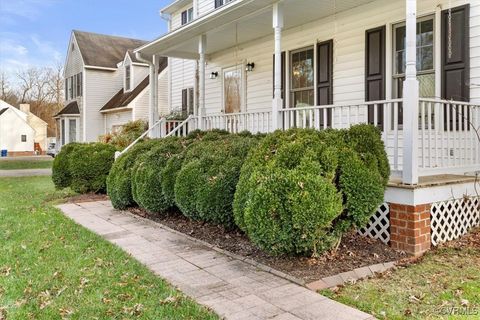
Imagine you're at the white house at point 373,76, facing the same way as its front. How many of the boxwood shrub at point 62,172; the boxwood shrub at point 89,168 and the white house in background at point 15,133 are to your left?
0

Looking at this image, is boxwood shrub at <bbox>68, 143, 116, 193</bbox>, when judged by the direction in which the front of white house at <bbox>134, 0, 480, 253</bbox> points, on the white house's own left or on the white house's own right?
on the white house's own right

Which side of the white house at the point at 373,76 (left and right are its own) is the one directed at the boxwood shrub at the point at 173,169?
front

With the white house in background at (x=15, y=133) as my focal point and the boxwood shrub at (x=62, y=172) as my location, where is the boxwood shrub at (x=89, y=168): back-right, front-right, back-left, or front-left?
back-right

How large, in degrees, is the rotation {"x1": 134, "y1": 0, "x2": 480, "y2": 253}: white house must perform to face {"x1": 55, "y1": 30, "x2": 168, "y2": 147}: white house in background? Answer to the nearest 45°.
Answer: approximately 90° to its right

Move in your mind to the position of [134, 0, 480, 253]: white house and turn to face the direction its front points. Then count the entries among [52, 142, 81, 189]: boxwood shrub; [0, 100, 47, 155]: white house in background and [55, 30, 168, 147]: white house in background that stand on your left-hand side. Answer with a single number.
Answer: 0

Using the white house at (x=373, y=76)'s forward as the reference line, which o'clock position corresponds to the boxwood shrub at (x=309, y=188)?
The boxwood shrub is roughly at 11 o'clock from the white house.

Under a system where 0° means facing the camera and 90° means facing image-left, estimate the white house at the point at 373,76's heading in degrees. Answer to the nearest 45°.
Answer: approximately 45°

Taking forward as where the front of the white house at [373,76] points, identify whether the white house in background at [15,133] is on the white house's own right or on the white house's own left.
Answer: on the white house's own right

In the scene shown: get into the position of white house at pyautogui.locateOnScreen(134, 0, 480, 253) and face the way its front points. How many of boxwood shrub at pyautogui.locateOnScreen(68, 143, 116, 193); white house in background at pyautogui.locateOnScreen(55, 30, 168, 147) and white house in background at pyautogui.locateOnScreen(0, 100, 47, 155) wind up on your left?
0

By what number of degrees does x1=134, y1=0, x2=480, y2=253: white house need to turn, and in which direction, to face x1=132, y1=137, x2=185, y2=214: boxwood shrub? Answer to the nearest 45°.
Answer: approximately 45° to its right

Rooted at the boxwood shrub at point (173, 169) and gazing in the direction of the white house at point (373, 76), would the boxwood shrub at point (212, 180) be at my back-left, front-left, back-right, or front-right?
front-right

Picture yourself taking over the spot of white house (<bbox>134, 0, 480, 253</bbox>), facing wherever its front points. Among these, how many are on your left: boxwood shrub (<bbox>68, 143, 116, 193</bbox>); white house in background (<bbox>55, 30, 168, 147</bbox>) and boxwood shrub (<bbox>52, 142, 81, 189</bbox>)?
0
